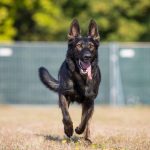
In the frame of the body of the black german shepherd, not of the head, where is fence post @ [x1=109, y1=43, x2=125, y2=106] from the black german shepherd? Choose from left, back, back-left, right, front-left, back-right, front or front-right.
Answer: back

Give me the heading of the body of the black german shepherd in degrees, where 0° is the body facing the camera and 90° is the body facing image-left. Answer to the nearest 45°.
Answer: approximately 0°

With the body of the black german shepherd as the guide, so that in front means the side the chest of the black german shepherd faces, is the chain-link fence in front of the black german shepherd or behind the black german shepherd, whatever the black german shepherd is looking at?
behind
